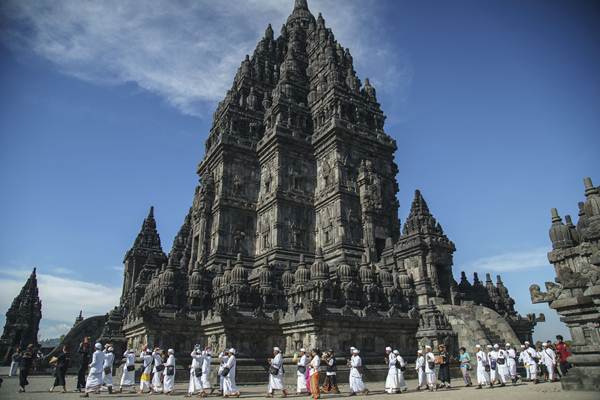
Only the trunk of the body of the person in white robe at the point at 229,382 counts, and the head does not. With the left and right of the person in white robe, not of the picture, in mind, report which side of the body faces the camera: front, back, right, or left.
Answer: left

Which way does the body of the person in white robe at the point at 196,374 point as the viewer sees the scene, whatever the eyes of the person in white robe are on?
to the viewer's left

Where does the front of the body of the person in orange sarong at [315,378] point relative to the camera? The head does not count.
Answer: to the viewer's left

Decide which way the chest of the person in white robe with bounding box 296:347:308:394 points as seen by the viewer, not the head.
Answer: to the viewer's left

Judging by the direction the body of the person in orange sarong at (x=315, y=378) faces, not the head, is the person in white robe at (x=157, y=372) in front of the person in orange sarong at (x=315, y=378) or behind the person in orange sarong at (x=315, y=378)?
in front

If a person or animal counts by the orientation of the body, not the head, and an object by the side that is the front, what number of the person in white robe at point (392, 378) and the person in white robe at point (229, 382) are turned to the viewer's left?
2

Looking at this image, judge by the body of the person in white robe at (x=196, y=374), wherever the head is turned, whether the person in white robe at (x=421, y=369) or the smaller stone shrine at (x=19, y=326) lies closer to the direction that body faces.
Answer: the smaller stone shrine

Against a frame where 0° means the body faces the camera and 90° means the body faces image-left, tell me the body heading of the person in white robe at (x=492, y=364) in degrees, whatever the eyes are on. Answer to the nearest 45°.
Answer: approximately 90°

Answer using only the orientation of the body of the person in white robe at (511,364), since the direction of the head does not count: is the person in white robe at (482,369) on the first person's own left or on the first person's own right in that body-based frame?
on the first person's own left

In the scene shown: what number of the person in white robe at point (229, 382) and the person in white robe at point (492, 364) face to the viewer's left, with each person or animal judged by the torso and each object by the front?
2

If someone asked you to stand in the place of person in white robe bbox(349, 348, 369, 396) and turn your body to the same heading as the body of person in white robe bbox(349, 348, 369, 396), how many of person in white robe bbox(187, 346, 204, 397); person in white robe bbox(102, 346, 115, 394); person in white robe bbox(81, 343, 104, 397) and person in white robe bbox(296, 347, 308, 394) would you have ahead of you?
4

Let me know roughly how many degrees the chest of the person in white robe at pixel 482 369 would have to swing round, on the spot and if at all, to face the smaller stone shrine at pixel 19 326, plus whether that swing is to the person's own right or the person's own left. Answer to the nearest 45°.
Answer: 0° — they already face it

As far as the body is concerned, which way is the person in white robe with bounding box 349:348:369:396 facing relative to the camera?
to the viewer's left

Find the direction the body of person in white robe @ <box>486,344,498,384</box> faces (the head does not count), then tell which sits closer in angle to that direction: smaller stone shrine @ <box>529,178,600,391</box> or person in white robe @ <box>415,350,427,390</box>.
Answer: the person in white robe
